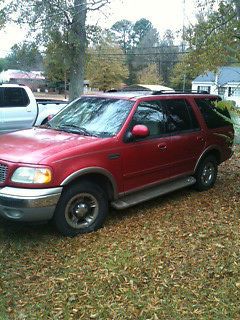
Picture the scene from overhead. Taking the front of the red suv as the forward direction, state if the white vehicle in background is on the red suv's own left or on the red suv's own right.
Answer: on the red suv's own right

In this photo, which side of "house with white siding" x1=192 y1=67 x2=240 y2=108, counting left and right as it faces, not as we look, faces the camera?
front

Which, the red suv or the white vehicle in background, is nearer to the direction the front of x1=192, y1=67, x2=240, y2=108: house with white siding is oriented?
the red suv

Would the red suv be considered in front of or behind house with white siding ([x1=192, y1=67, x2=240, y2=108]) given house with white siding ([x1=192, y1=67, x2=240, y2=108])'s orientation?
in front

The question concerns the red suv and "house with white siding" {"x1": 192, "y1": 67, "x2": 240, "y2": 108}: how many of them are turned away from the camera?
0

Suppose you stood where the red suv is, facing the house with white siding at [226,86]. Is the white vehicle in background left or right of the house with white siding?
left

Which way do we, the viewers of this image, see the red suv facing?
facing the viewer and to the left of the viewer

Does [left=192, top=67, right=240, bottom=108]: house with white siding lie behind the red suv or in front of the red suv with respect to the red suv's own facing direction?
behind

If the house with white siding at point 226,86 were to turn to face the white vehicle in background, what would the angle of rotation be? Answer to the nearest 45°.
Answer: approximately 45° to its right
